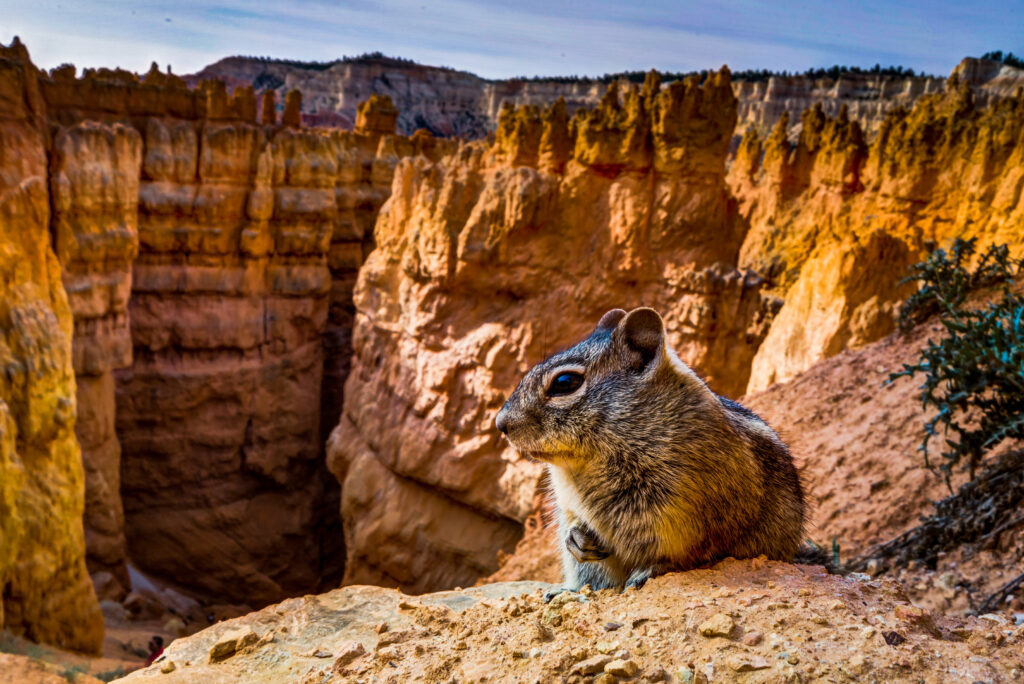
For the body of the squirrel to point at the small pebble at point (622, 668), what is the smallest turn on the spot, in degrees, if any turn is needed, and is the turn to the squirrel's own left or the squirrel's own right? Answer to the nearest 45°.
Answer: approximately 90° to the squirrel's own left

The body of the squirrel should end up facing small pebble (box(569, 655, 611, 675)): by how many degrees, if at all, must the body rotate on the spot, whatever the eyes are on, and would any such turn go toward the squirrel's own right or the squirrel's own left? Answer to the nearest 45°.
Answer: approximately 90° to the squirrel's own left

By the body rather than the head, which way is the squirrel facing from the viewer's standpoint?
to the viewer's left

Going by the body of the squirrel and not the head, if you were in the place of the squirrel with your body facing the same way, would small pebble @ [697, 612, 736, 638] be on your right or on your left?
on your left
